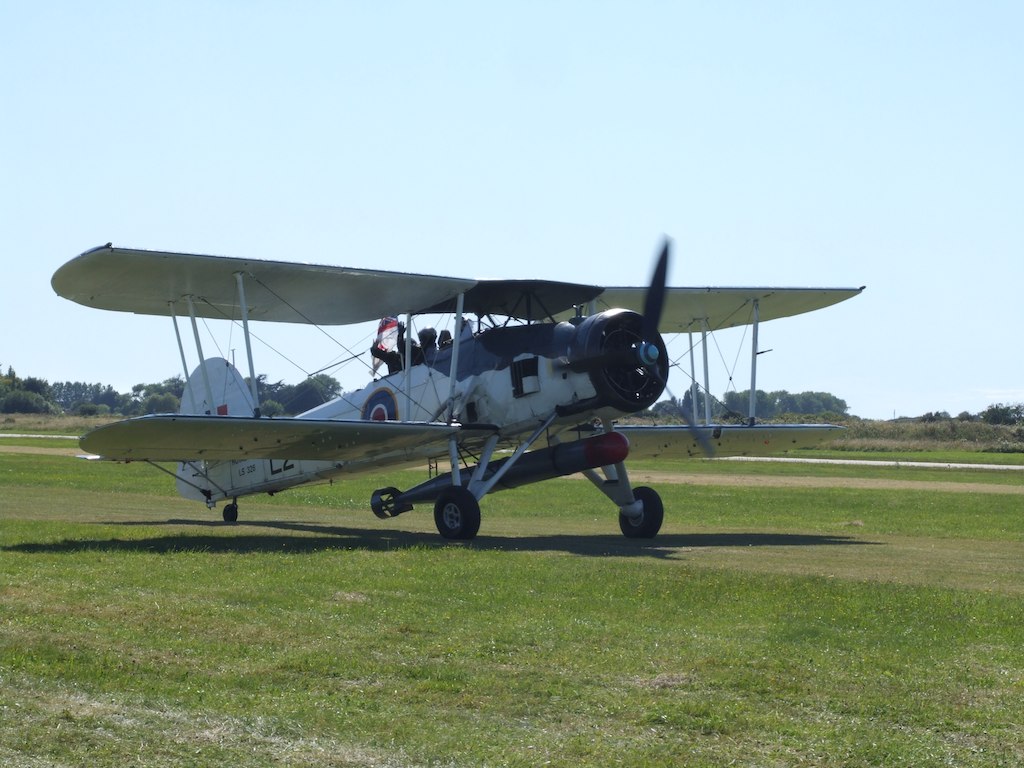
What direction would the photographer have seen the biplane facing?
facing the viewer and to the right of the viewer
